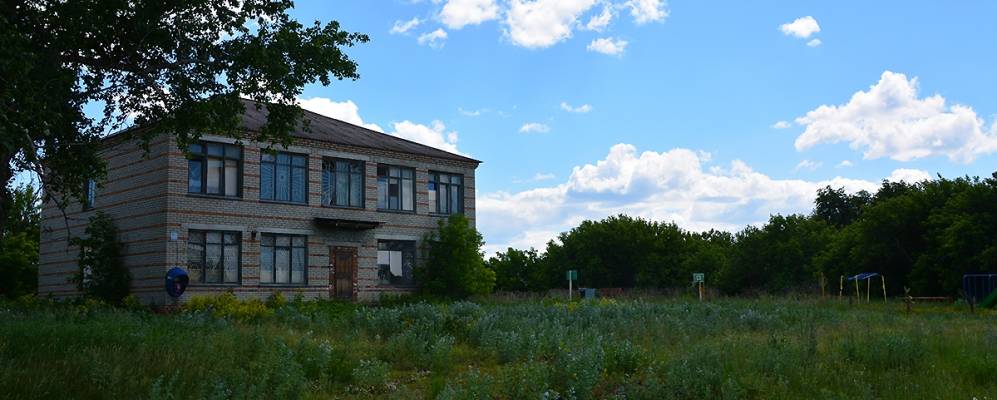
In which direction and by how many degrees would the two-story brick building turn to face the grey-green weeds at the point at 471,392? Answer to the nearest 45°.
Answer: approximately 45° to its right

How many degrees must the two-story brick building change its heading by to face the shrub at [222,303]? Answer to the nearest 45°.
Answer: approximately 90° to its right

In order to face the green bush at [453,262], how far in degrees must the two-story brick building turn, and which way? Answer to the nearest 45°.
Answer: approximately 45° to its left

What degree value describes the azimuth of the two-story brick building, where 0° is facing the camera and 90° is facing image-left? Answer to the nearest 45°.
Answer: approximately 315°

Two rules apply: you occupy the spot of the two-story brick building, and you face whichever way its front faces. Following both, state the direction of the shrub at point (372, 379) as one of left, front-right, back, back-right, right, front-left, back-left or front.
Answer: front-right

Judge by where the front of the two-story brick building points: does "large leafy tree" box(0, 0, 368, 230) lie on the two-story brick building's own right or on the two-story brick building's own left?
on the two-story brick building's own right

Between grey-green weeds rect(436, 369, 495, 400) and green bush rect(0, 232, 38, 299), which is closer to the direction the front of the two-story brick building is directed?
the grey-green weeds

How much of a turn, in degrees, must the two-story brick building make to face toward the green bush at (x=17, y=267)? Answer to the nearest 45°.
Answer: approximately 180°
